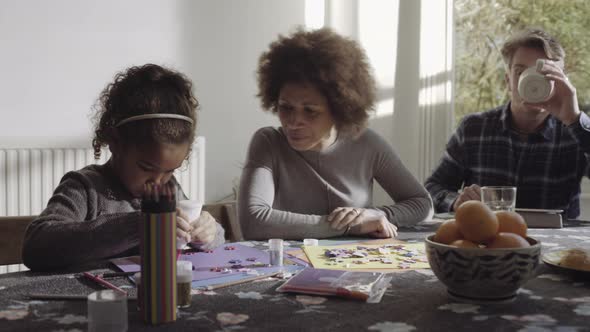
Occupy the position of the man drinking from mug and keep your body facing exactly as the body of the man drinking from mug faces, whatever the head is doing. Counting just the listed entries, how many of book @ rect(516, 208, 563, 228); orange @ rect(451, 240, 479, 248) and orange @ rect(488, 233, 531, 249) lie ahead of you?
3

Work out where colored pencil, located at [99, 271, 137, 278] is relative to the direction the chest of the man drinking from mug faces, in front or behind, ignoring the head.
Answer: in front

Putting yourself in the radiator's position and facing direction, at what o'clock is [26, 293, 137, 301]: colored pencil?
The colored pencil is roughly at 12 o'clock from the radiator.

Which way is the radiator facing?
toward the camera

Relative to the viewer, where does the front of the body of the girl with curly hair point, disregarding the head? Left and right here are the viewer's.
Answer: facing the viewer and to the right of the viewer

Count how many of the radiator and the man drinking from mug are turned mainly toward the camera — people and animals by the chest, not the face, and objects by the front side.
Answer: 2

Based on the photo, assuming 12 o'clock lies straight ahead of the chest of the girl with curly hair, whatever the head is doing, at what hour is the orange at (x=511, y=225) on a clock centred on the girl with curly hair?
The orange is roughly at 12 o'clock from the girl with curly hair.

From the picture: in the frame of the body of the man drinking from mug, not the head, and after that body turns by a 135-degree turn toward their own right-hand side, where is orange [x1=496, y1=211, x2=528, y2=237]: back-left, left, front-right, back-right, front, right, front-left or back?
back-left

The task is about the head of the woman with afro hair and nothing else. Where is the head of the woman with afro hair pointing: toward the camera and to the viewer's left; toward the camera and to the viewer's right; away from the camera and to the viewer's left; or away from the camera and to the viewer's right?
toward the camera and to the viewer's left

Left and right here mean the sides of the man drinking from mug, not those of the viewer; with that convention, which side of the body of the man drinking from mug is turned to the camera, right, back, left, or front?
front

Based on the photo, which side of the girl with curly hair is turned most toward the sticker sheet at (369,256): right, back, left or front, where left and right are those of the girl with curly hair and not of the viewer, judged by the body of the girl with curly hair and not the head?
front

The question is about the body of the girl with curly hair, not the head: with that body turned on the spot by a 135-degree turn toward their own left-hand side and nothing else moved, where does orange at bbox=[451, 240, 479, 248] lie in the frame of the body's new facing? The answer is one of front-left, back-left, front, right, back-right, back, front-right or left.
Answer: back-right

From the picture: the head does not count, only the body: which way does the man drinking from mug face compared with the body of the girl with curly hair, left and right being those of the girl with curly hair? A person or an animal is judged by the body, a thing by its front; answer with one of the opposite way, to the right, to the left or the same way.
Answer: to the right

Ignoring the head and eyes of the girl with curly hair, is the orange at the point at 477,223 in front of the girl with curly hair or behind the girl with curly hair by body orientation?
in front

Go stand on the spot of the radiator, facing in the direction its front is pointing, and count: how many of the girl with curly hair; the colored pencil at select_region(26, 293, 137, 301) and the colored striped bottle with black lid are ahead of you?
3

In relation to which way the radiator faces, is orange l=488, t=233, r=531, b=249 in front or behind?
in front
